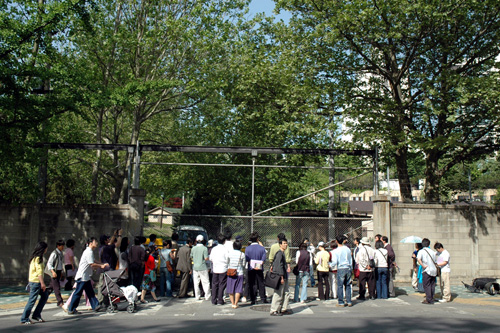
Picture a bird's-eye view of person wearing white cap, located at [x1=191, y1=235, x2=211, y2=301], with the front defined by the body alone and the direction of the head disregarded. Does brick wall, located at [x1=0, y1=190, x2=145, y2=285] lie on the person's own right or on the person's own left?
on the person's own left

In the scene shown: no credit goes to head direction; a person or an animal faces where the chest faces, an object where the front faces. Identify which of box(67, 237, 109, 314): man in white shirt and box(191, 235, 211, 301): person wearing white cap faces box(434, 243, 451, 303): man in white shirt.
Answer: box(67, 237, 109, 314): man in white shirt

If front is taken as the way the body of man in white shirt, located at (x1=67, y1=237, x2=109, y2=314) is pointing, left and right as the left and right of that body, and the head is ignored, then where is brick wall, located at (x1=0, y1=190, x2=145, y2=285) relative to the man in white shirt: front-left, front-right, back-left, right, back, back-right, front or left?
left

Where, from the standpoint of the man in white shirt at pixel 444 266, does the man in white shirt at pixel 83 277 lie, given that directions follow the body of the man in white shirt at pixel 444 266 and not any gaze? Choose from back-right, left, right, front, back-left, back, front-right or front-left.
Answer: front-left

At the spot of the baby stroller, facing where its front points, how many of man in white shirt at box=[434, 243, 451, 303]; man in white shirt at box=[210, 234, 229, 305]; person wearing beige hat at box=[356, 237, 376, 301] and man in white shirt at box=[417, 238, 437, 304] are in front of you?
4

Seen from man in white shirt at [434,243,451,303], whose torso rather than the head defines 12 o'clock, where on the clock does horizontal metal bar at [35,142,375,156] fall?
The horizontal metal bar is roughly at 12 o'clock from the man in white shirt.

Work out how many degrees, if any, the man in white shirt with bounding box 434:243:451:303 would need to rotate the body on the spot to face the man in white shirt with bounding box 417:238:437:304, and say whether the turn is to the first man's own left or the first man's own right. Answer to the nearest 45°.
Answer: approximately 45° to the first man's own left

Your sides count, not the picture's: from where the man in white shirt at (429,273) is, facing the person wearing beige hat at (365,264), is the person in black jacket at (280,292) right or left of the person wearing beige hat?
left

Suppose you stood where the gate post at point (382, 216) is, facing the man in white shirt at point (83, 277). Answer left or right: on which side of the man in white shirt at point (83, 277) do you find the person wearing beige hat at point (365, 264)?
left

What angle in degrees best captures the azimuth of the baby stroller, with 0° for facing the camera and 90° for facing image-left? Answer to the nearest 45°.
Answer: approximately 270°

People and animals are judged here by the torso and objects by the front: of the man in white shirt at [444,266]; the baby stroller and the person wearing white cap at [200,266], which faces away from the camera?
the person wearing white cap

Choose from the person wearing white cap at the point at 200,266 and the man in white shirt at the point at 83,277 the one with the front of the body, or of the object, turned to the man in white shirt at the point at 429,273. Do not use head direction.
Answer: the man in white shirt at the point at 83,277

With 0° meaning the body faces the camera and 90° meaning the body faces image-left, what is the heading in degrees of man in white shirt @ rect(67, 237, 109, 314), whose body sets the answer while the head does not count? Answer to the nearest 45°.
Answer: approximately 270°

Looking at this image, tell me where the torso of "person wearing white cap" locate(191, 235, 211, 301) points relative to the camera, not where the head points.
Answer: away from the camera

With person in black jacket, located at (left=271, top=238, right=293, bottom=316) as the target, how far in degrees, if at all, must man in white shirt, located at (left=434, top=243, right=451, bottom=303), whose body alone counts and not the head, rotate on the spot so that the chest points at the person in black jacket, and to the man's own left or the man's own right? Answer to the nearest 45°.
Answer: approximately 45° to the man's own left

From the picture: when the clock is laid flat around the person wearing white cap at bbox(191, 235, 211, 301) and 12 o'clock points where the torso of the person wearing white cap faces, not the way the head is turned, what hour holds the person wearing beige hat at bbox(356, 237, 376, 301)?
The person wearing beige hat is roughly at 3 o'clock from the person wearing white cap.

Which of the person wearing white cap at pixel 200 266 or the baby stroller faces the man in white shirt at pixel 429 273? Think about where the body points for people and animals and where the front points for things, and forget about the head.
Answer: the baby stroller
